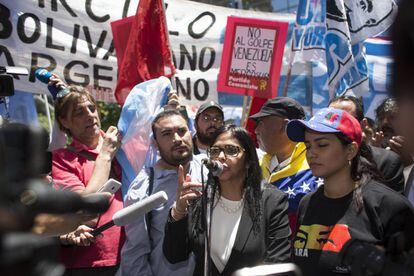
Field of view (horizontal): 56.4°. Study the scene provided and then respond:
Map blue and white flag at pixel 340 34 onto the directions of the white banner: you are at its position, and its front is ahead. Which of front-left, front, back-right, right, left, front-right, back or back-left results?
left

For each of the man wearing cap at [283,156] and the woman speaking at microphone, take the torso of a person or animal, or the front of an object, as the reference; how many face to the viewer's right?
0

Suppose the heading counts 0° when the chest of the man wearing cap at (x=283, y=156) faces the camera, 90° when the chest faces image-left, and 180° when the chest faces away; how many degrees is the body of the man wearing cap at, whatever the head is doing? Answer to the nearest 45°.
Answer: approximately 45°

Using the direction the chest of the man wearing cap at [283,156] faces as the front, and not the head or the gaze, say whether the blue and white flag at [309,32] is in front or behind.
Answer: behind

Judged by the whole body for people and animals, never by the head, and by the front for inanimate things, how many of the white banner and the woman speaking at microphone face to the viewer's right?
0

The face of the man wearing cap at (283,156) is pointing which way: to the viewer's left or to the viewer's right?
to the viewer's left

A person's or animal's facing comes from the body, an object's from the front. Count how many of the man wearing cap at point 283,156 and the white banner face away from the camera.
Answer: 0

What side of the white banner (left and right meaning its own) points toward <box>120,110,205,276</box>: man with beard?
front
